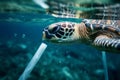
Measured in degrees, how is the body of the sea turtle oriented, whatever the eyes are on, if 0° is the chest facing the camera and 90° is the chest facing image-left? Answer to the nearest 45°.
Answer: approximately 90°
